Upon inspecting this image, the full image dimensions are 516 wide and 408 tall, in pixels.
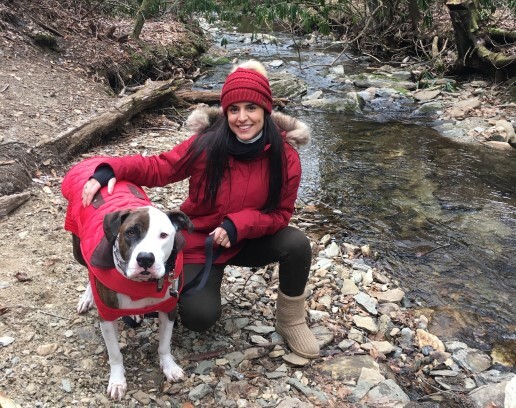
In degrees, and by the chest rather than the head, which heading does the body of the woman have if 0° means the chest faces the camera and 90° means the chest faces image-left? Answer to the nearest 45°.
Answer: approximately 0°

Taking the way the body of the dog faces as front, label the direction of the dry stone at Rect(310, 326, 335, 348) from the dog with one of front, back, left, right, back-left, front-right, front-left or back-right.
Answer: front-left

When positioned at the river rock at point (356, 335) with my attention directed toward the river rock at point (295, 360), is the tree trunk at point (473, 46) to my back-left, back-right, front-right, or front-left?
back-right

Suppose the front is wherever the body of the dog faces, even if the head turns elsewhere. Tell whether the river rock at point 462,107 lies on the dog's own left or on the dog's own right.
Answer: on the dog's own left

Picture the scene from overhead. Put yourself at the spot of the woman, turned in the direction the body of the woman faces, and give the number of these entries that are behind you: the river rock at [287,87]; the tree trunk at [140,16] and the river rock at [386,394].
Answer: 2

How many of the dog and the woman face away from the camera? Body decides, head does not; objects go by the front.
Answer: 0

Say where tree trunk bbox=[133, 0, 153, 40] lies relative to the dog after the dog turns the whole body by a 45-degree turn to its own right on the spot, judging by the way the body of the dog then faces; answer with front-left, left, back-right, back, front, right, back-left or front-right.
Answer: back

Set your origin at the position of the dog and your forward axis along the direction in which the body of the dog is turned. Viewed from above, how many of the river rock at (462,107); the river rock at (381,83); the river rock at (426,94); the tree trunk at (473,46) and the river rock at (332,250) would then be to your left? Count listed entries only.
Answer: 5

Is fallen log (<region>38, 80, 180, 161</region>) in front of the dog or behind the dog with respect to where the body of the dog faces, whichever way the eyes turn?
behind

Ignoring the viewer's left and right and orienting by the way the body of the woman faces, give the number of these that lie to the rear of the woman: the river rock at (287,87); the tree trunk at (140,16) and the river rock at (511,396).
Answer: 2

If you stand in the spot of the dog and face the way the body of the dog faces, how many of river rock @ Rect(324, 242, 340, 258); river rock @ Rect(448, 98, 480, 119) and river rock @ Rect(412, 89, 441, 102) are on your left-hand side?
3

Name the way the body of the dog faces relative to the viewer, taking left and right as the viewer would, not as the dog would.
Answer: facing the viewer and to the right of the viewer
